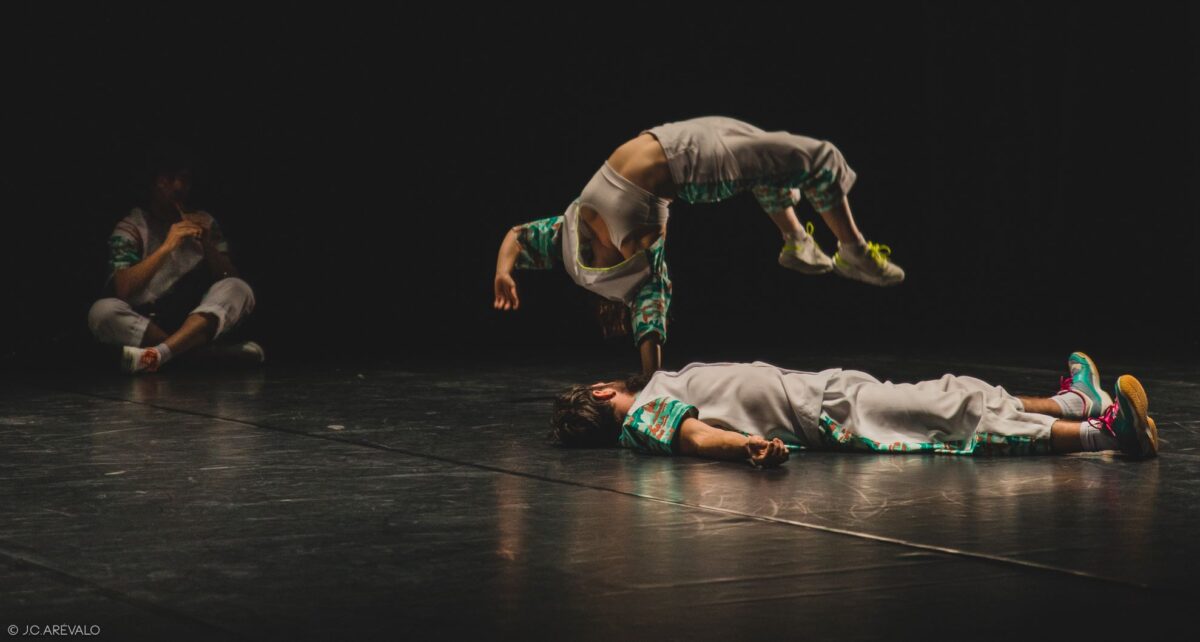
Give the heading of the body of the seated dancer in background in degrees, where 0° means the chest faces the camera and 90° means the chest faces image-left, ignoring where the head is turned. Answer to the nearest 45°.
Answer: approximately 0°

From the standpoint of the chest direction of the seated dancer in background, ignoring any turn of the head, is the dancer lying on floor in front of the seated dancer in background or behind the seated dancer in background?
in front
